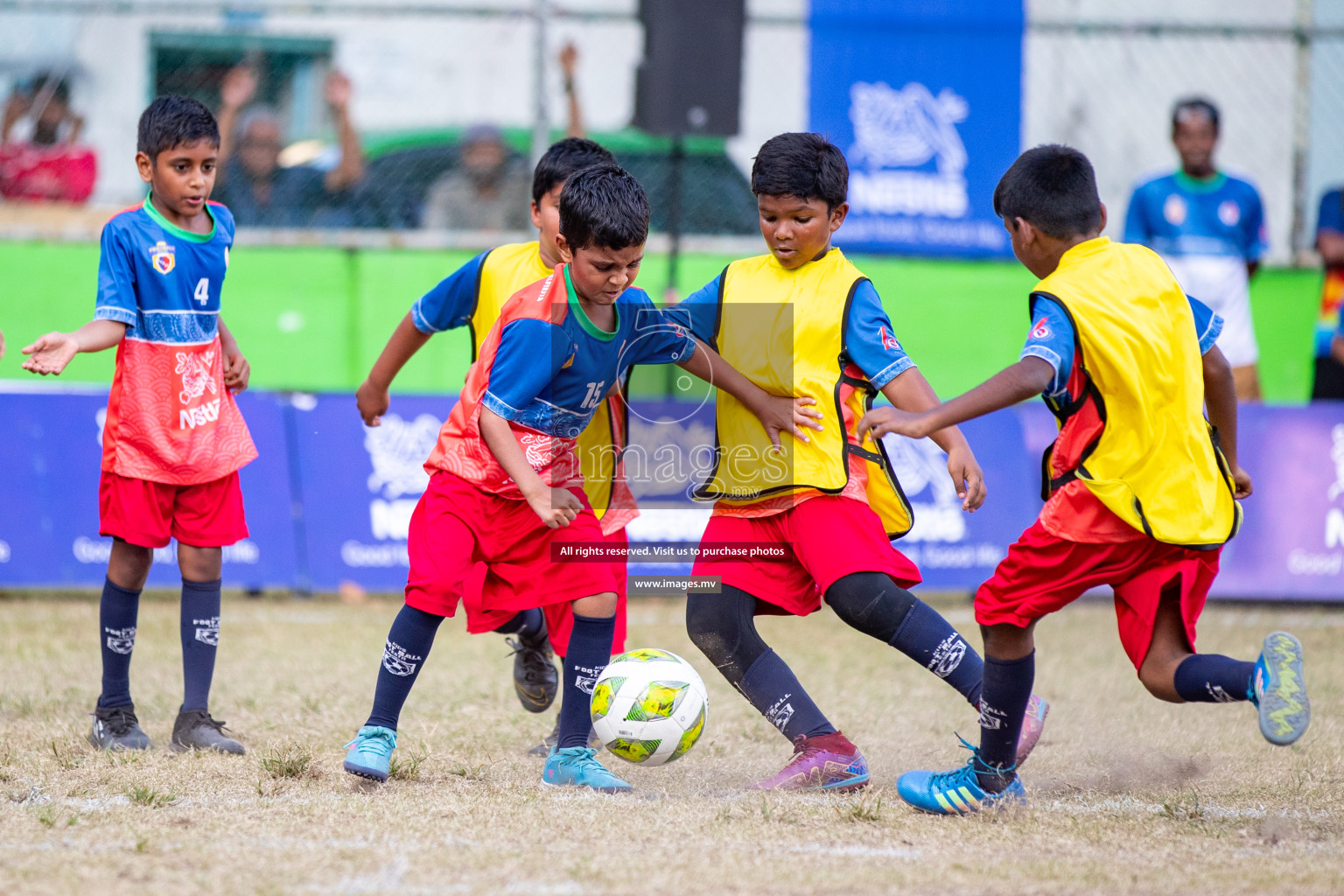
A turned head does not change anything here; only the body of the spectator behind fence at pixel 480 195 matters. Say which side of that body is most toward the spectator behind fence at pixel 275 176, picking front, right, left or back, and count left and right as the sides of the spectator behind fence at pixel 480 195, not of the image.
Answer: right

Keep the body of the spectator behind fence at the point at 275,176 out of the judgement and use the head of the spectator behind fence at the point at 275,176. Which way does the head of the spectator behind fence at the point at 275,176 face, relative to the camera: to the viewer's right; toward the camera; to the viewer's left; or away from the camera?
toward the camera

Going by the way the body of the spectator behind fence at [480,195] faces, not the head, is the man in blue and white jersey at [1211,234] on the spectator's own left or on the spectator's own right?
on the spectator's own left

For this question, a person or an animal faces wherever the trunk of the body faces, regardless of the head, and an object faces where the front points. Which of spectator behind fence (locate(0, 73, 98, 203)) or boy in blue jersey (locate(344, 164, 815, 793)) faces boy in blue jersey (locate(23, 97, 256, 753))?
the spectator behind fence

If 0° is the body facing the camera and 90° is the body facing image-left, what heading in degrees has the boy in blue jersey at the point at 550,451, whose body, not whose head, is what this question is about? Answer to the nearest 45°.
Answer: approximately 315°

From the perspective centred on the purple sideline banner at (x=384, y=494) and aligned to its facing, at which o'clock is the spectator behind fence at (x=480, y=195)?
The spectator behind fence is roughly at 6 o'clock from the purple sideline banner.

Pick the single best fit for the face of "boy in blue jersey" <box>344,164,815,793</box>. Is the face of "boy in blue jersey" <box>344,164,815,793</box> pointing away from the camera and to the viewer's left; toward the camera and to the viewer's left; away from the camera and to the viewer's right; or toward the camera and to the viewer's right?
toward the camera and to the viewer's right

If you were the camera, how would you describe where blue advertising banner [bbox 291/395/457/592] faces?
facing the viewer

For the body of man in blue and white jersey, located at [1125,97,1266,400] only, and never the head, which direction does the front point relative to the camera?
toward the camera

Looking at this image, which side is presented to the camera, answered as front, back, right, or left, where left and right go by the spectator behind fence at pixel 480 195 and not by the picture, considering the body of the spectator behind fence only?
front

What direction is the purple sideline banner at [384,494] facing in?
toward the camera

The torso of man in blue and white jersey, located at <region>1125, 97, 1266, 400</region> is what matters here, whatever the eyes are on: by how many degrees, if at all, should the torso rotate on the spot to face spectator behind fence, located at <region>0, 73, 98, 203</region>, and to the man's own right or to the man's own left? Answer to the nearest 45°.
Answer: approximately 90° to the man's own right

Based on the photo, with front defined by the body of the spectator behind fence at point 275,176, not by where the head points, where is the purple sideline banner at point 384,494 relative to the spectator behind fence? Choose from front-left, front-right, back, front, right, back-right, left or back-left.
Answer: front

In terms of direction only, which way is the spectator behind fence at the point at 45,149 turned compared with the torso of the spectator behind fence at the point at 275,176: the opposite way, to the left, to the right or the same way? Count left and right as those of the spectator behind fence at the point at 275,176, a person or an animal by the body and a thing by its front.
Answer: the same way

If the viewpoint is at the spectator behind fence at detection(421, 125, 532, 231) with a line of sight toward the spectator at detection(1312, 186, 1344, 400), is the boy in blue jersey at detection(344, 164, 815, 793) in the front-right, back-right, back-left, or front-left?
front-right

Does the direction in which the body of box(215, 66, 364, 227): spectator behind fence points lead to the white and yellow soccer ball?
yes

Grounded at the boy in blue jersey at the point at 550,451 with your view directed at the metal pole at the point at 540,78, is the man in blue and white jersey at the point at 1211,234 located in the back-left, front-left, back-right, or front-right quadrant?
front-right

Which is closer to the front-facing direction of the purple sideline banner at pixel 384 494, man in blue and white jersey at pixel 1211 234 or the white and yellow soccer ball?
the white and yellow soccer ball

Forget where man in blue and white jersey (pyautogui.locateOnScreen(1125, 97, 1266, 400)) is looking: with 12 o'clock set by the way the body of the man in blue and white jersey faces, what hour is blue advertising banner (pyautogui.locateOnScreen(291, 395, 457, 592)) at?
The blue advertising banner is roughly at 2 o'clock from the man in blue and white jersey.

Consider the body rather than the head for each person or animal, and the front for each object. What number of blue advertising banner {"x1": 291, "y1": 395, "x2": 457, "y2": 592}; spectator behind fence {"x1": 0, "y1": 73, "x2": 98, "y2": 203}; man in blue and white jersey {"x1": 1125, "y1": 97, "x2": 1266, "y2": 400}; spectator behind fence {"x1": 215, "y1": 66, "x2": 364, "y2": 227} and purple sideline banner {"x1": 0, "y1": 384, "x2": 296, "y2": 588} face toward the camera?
5
